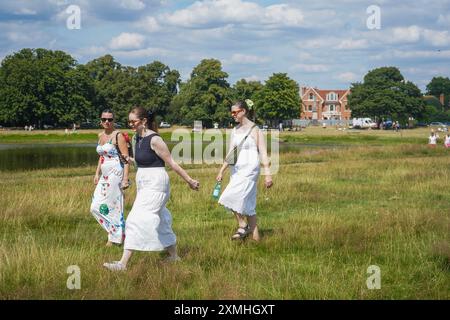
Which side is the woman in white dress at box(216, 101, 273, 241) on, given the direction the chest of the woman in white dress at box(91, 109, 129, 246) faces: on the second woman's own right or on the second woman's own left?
on the second woman's own left

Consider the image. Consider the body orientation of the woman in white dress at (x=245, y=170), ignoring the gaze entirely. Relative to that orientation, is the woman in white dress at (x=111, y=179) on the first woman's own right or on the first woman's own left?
on the first woman's own right

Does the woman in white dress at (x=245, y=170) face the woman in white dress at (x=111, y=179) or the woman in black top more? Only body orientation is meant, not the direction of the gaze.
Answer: the woman in black top

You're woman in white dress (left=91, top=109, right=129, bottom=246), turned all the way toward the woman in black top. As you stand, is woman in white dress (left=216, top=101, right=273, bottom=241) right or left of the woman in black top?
left

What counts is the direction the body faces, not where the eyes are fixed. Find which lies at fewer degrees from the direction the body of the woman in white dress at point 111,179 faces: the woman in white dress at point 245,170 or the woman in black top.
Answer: the woman in black top

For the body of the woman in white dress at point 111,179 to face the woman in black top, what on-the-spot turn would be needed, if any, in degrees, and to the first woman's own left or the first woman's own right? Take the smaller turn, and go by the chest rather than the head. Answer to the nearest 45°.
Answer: approximately 45° to the first woman's own left
